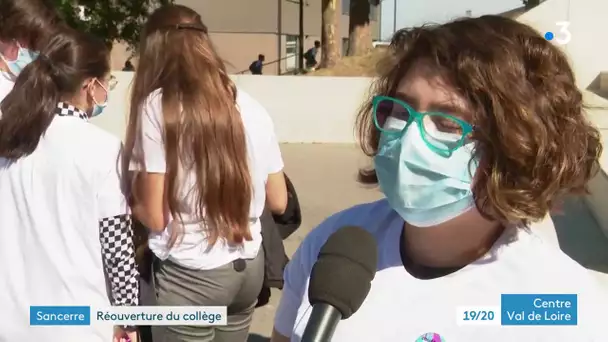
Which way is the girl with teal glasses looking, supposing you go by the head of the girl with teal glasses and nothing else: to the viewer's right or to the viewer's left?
to the viewer's left

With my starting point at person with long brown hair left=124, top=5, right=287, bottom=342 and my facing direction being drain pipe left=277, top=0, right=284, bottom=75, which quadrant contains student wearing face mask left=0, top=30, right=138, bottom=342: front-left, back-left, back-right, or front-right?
back-left

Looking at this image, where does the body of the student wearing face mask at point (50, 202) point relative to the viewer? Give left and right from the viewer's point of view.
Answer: facing away from the viewer and to the right of the viewer

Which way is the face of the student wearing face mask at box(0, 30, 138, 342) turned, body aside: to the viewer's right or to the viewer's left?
to the viewer's right

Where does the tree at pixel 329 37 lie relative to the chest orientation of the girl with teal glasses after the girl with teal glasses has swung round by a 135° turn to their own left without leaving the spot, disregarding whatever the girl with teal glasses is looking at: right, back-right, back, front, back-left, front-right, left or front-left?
left

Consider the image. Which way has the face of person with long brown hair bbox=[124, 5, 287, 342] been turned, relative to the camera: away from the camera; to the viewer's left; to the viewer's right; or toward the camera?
away from the camera

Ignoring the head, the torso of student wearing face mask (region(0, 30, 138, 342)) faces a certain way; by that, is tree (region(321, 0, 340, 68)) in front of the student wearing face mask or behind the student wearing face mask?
in front

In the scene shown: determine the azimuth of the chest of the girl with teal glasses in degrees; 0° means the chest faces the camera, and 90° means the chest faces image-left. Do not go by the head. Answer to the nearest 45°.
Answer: approximately 45°

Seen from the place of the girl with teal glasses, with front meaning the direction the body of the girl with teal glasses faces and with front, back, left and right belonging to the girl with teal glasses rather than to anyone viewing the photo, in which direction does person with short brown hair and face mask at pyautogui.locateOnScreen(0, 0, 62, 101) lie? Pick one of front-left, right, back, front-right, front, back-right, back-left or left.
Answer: right
